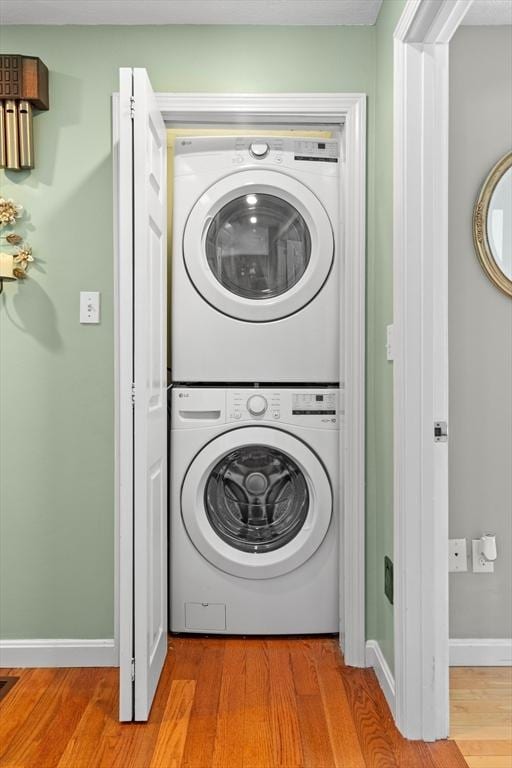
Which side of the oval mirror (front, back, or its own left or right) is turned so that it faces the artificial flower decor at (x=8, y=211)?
right

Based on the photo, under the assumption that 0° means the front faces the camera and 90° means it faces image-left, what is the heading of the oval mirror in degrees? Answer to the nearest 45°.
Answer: approximately 0°

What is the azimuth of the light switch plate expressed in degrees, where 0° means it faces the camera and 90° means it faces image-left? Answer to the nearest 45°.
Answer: approximately 0°

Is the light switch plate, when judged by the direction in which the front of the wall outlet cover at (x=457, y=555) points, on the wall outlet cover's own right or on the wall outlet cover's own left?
on the wall outlet cover's own right

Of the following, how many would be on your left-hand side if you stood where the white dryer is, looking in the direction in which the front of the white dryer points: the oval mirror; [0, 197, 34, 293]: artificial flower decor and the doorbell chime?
1

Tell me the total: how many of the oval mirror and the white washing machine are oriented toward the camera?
2

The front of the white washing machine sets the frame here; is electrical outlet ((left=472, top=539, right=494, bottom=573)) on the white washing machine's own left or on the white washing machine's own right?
on the white washing machine's own left
